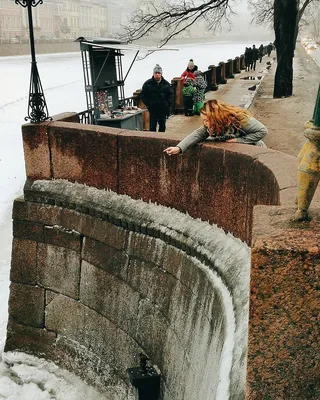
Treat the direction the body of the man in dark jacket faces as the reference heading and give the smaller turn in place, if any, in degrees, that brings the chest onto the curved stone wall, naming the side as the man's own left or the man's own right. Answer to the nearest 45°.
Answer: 0° — they already face it

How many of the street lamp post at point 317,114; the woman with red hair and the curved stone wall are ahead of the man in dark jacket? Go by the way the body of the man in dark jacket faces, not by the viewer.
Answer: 3

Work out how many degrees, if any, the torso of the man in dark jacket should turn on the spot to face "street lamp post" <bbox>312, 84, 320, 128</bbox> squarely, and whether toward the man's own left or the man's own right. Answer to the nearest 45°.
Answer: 0° — they already face it

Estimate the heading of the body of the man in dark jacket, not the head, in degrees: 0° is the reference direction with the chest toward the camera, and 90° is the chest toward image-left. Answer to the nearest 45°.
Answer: approximately 0°

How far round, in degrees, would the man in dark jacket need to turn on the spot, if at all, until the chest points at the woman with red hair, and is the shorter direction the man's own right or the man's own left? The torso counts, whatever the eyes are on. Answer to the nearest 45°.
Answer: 0° — they already face them

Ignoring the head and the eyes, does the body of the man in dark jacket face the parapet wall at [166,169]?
yes
